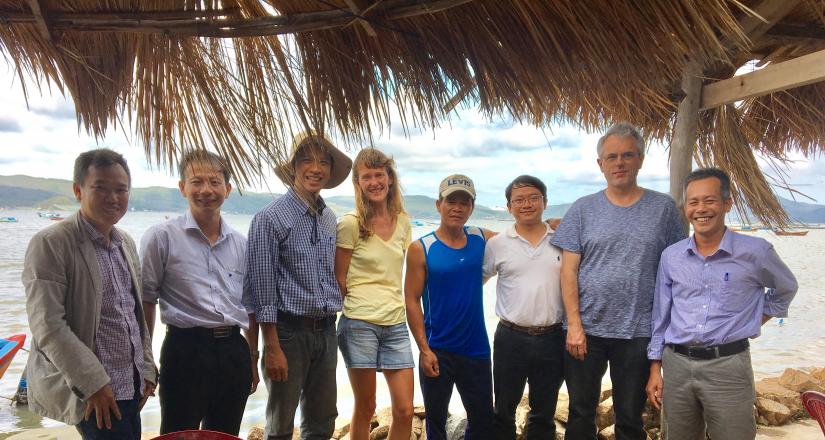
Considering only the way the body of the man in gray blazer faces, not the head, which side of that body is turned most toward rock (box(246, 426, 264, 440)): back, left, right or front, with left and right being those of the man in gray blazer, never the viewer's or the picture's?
left

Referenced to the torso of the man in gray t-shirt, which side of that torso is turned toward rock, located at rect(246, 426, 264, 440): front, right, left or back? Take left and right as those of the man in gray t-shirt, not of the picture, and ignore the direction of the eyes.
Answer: right

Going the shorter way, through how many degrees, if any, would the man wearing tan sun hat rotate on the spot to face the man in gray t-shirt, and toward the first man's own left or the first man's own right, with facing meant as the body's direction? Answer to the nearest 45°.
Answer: approximately 45° to the first man's own left

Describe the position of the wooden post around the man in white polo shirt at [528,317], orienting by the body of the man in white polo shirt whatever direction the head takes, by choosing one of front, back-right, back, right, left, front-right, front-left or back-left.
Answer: back-left

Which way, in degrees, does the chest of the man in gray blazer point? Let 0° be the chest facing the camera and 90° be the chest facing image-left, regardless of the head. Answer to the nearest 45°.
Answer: approximately 315°

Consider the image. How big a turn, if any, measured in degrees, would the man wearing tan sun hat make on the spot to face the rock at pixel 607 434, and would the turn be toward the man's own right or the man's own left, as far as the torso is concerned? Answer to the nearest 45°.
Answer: approximately 45° to the man's own left

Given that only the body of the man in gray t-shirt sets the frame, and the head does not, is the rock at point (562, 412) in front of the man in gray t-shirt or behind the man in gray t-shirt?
behind
